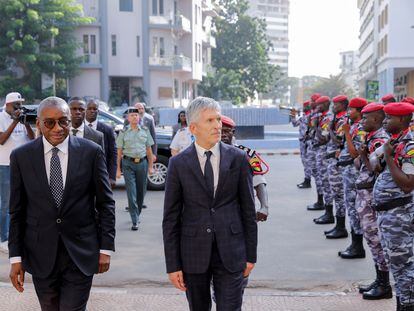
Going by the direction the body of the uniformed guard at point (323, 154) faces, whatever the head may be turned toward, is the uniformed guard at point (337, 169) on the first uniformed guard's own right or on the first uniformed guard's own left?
on the first uniformed guard's own left

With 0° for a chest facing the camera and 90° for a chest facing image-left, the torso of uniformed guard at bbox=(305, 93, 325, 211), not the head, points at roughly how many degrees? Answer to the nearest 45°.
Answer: approximately 90°

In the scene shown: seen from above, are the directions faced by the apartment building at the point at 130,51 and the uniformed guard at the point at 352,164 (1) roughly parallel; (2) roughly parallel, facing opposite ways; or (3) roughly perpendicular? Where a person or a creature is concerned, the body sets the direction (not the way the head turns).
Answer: roughly perpendicular

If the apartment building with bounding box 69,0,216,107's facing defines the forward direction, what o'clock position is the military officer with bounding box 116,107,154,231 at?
The military officer is roughly at 12 o'clock from the apartment building.

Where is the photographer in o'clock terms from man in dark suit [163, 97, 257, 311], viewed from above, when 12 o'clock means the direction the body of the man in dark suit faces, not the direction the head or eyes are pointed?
The photographer is roughly at 5 o'clock from the man in dark suit.

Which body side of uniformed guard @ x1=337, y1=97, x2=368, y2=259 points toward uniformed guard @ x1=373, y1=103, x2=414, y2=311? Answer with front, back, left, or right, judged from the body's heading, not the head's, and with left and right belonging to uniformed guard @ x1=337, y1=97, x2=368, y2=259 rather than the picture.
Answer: left

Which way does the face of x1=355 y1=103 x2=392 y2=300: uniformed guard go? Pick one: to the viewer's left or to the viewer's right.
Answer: to the viewer's left

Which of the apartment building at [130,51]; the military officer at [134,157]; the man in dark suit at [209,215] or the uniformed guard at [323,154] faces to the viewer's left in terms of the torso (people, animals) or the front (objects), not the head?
the uniformed guard

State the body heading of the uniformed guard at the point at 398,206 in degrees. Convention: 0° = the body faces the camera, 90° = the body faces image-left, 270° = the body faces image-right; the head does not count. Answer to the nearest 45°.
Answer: approximately 90°

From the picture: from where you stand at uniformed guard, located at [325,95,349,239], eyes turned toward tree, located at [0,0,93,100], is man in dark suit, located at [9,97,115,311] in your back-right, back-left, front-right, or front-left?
back-left
